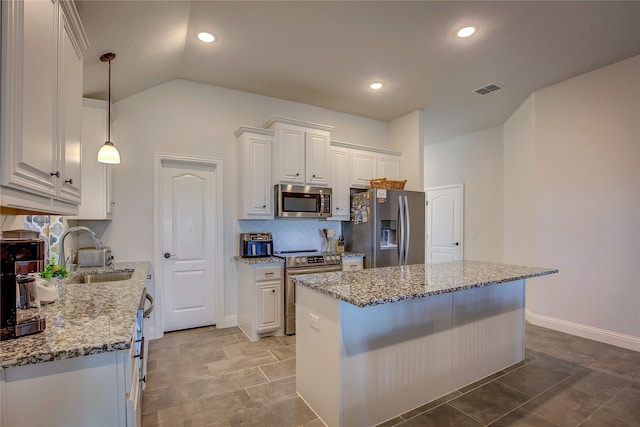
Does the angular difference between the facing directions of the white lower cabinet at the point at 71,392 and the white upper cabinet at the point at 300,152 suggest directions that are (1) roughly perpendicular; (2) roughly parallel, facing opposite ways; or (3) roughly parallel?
roughly perpendicular

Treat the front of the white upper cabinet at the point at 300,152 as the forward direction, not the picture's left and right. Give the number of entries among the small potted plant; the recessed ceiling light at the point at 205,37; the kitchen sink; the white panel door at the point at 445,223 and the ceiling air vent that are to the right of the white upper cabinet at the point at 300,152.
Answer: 3

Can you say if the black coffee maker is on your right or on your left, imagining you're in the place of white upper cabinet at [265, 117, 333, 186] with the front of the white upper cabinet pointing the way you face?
on your right

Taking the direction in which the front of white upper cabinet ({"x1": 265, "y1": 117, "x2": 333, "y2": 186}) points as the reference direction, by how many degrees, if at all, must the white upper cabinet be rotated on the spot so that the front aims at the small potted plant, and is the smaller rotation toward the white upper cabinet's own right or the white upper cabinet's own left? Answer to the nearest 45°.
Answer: approximately 90° to the white upper cabinet's own right

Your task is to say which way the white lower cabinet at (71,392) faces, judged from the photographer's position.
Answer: facing to the right of the viewer

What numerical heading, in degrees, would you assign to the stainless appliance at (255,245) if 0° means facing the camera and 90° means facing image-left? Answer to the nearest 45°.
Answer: approximately 0°

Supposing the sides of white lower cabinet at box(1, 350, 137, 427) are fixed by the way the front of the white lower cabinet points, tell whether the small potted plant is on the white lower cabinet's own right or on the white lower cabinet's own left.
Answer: on the white lower cabinet's own left

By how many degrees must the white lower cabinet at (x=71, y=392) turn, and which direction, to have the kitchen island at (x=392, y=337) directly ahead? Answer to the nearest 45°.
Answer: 0° — it already faces it
